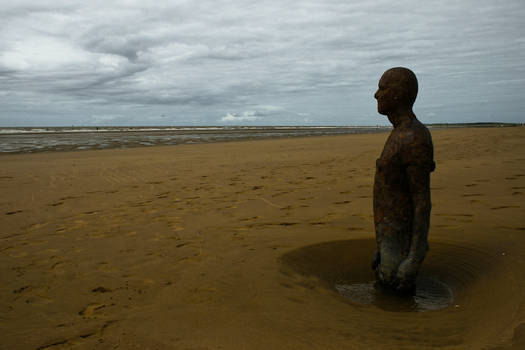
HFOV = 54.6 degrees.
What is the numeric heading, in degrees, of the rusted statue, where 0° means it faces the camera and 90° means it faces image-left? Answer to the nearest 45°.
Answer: approximately 90°
